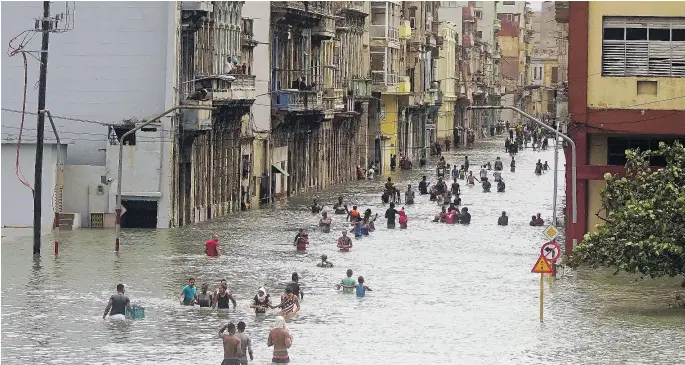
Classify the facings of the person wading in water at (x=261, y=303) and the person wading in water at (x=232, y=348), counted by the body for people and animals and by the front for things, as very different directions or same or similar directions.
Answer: very different directions

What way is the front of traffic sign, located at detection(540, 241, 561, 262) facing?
toward the camera

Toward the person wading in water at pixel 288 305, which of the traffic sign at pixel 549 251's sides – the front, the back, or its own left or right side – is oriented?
right

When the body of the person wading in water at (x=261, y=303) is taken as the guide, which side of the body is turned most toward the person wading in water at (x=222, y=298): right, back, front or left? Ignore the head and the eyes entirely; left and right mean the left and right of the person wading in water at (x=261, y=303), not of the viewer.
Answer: right

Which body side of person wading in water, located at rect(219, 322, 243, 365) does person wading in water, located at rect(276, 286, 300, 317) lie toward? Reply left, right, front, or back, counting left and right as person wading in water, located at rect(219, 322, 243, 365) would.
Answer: front

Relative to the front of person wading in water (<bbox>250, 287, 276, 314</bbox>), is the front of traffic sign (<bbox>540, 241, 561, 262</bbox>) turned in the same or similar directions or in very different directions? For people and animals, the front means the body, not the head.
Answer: same or similar directions

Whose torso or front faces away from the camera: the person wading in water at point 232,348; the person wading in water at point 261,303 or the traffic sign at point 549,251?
the person wading in water at point 232,348

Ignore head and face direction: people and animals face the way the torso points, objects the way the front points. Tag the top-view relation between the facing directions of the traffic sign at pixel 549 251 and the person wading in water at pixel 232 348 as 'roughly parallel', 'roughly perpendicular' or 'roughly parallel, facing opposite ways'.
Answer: roughly parallel, facing opposite ways

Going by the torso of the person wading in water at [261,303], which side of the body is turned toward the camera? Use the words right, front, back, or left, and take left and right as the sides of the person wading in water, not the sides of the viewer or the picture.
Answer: front

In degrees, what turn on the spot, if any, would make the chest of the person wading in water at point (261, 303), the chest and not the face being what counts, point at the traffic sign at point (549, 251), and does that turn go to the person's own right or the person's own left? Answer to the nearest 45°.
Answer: approximately 90° to the person's own left

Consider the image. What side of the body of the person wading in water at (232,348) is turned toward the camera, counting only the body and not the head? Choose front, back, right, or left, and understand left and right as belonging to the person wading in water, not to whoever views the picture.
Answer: back
